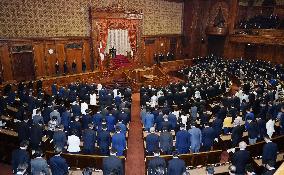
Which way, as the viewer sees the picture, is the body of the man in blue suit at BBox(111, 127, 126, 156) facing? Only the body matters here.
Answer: away from the camera

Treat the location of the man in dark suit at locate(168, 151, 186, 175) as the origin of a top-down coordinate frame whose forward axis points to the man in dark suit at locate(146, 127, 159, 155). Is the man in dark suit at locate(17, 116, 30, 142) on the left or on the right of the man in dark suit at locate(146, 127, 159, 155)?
left

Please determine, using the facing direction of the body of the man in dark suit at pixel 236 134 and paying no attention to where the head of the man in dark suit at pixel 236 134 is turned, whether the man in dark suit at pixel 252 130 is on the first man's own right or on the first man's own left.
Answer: on the first man's own right

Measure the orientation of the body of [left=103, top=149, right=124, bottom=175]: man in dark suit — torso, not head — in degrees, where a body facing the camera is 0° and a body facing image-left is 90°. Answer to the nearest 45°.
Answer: approximately 180°

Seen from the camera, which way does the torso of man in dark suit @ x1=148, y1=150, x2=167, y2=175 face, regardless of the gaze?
away from the camera

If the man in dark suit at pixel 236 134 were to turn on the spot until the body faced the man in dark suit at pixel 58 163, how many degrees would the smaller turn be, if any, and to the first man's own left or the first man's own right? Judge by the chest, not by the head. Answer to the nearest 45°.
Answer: approximately 90° to the first man's own left

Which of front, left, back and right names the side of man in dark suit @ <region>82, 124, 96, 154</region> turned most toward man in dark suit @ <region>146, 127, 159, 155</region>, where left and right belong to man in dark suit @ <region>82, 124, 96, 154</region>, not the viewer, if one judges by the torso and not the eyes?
right

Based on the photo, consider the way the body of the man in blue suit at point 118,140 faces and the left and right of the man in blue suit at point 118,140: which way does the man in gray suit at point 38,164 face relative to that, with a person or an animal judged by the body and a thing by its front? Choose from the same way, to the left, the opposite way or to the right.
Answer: the same way

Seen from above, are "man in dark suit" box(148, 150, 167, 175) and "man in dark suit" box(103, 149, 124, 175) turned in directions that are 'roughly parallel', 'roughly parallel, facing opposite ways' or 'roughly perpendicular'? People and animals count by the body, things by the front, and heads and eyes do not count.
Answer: roughly parallel

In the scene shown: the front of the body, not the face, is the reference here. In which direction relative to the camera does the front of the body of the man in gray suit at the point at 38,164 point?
away from the camera

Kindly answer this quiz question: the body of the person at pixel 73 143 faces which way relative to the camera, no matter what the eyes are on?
away from the camera

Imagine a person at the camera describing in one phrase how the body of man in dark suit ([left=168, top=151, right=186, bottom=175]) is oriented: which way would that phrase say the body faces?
away from the camera

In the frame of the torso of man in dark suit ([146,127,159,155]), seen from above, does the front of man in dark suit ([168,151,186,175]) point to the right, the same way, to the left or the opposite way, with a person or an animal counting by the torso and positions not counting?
the same way

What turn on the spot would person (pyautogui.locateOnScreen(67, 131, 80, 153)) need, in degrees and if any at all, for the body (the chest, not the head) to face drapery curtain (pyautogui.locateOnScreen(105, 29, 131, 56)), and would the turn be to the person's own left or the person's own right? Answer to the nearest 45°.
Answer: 0° — they already face it

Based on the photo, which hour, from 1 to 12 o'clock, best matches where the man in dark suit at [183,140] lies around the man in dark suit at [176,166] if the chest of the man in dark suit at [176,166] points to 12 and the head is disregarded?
the man in dark suit at [183,140] is roughly at 12 o'clock from the man in dark suit at [176,166].

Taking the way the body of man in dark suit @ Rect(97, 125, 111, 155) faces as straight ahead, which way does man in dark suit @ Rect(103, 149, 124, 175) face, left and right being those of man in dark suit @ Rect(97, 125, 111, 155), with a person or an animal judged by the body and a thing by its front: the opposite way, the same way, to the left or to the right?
the same way

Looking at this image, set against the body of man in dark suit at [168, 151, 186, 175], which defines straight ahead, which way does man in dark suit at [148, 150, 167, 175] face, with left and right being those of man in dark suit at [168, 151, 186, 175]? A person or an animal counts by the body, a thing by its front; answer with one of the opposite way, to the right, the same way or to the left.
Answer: the same way

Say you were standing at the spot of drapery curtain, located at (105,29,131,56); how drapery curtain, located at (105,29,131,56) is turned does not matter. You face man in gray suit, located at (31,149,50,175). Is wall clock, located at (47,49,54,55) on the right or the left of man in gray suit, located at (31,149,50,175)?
right

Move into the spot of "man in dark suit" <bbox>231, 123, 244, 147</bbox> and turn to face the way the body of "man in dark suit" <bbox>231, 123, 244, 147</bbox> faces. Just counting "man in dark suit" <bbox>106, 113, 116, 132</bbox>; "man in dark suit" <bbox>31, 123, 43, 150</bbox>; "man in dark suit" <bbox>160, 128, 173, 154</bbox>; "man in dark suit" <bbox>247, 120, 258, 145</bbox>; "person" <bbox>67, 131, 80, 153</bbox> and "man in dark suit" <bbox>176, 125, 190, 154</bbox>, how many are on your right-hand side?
1

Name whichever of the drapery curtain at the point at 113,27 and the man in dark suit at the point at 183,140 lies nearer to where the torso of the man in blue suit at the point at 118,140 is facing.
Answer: the drapery curtain
